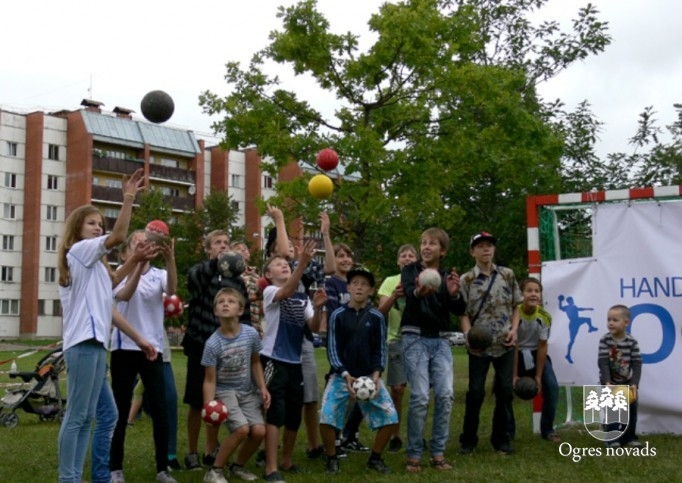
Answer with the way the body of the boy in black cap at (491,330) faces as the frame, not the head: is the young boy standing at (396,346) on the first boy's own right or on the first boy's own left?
on the first boy's own right

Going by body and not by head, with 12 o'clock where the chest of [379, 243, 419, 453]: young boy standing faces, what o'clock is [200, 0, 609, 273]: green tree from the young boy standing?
The green tree is roughly at 6 o'clock from the young boy standing.

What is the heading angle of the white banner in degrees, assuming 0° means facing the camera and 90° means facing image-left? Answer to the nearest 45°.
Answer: approximately 0°

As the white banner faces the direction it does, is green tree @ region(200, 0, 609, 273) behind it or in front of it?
behind

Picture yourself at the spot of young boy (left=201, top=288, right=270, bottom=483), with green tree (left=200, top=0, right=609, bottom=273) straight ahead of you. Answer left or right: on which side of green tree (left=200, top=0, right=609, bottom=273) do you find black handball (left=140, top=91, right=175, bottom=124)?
left

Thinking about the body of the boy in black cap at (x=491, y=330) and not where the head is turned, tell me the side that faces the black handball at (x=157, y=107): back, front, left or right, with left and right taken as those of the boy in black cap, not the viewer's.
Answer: right

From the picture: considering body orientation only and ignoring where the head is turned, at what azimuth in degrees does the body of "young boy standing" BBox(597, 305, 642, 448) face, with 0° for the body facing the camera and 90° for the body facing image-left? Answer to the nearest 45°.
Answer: approximately 45°

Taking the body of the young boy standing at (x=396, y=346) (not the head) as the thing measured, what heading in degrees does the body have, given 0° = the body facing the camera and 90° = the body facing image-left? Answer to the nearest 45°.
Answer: approximately 0°

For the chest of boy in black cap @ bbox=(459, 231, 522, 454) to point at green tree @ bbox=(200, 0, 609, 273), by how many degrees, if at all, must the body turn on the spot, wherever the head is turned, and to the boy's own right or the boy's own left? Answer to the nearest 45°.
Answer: approximately 180°
